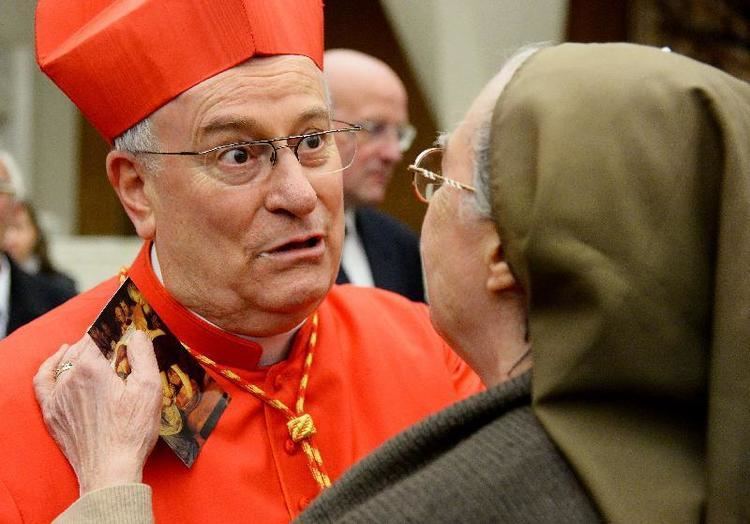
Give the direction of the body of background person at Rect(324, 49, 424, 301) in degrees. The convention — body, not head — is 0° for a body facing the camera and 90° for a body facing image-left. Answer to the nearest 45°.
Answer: approximately 315°

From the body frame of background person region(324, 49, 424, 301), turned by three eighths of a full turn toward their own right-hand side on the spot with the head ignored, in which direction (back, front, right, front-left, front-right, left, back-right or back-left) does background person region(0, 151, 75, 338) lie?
front
